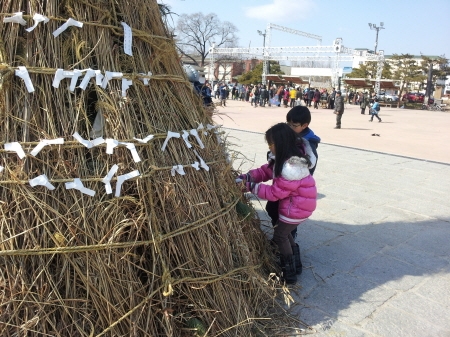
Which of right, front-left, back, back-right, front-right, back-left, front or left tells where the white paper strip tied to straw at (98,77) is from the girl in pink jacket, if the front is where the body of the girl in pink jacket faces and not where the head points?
front-left

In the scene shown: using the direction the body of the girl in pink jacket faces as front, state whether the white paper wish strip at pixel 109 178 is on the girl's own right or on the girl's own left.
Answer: on the girl's own left

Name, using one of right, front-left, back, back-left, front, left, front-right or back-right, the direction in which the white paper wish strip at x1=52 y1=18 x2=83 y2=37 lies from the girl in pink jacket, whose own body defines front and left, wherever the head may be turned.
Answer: front-left

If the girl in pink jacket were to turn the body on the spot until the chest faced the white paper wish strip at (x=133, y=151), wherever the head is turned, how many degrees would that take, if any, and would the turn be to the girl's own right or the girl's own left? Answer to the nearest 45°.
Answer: approximately 45° to the girl's own left

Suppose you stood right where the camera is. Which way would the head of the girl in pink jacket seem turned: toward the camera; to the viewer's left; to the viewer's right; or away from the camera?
to the viewer's left

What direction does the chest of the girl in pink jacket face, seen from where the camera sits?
to the viewer's left

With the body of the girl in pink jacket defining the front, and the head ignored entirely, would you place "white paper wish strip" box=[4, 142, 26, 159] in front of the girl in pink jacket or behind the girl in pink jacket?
in front

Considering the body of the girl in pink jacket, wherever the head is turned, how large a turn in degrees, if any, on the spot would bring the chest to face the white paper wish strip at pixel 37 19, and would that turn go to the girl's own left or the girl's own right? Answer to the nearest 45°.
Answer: approximately 45° to the girl's own left

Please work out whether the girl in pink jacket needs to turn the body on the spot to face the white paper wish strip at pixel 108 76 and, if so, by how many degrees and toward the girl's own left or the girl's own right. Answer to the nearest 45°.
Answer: approximately 45° to the girl's own left
